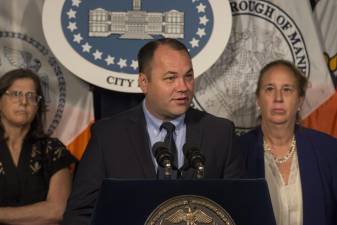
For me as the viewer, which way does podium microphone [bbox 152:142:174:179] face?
facing away from the viewer and to the left of the viewer

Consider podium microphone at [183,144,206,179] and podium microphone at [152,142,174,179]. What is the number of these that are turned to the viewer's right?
0

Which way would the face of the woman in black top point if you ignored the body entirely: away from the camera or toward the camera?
toward the camera

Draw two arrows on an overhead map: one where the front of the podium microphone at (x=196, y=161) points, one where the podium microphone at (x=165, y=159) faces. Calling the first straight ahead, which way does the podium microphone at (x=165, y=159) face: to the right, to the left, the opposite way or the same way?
the same way

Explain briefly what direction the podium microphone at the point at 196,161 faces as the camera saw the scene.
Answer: facing away from the viewer and to the left of the viewer
